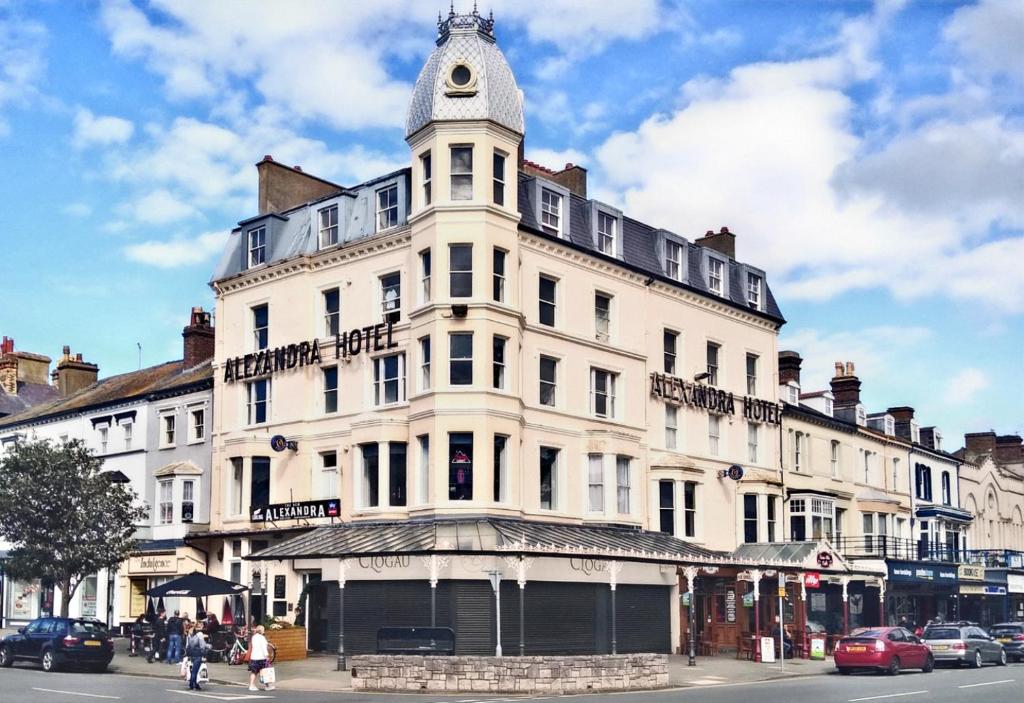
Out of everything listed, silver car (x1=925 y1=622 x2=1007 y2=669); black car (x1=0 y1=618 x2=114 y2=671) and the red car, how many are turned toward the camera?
0

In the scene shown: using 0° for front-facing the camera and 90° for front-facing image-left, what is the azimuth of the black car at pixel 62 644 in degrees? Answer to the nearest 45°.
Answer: approximately 135°
